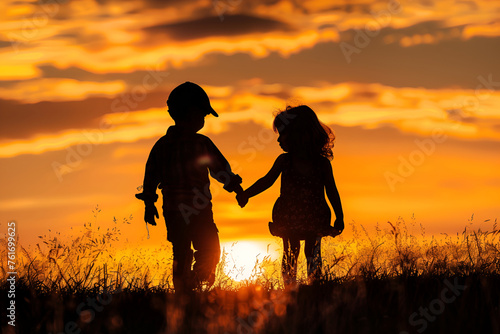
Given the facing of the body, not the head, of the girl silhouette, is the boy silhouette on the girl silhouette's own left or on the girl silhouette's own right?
on the girl silhouette's own left

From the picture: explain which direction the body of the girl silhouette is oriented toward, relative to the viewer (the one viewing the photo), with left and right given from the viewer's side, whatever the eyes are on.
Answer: facing away from the viewer and to the left of the viewer

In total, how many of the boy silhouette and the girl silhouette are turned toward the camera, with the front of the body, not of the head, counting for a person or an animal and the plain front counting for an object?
0

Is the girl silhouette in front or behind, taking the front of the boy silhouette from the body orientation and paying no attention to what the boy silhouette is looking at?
in front

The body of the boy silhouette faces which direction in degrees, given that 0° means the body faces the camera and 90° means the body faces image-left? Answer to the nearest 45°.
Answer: approximately 225°
